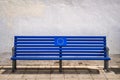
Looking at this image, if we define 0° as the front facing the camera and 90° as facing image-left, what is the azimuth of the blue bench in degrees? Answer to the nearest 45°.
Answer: approximately 0°
